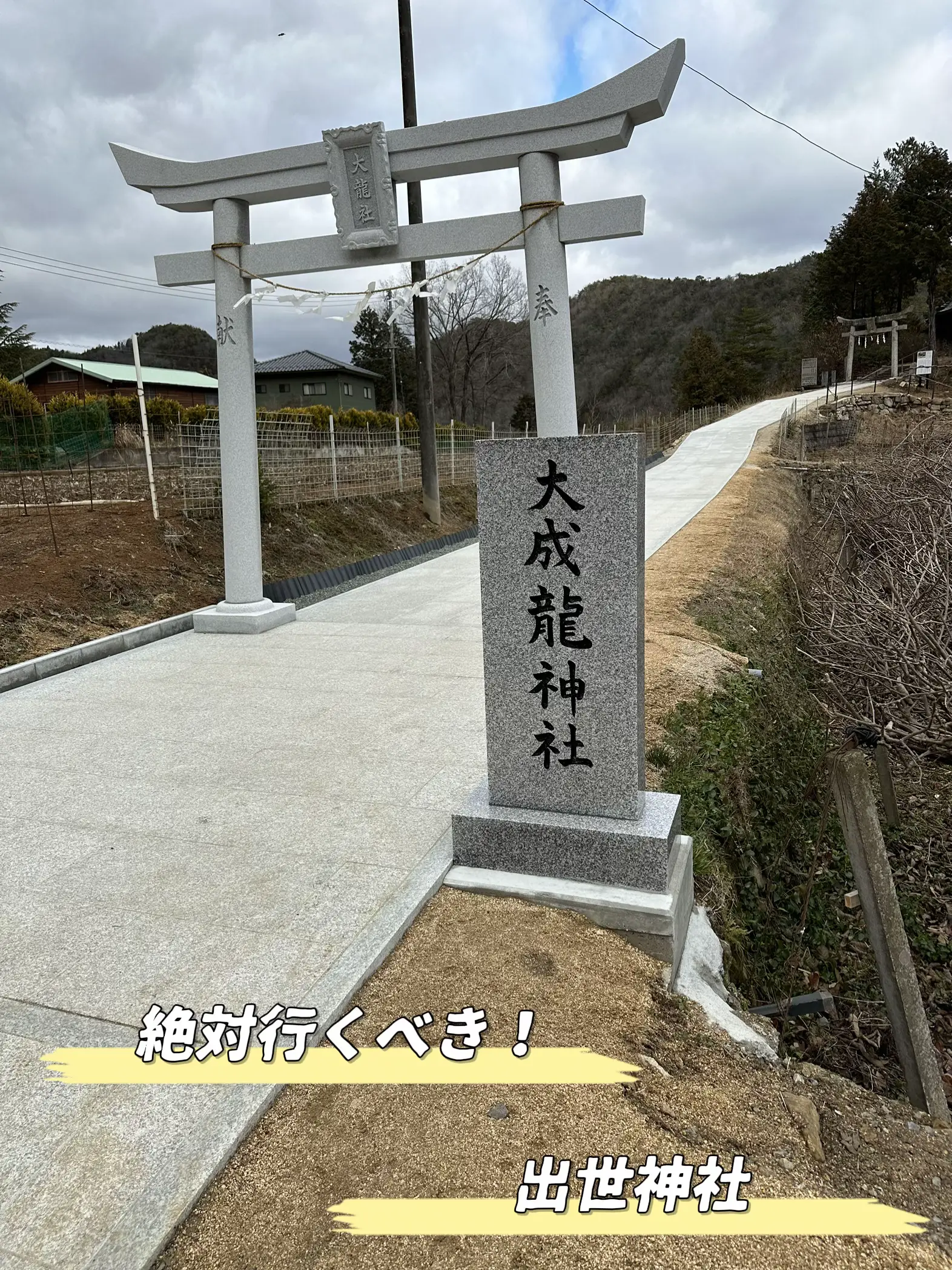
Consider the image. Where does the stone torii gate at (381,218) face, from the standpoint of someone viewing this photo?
facing the viewer and to the left of the viewer

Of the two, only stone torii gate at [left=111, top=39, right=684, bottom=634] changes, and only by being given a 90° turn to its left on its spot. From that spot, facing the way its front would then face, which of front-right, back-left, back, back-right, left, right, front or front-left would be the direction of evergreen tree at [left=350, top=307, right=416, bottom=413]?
back-left

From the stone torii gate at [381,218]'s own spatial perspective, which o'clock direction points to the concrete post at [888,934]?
The concrete post is roughly at 10 o'clock from the stone torii gate.

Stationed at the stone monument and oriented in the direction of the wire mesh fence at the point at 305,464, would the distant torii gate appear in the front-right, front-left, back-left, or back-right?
front-right

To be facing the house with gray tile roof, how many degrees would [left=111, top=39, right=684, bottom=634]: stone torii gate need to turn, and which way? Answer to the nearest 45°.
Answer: approximately 135° to its right

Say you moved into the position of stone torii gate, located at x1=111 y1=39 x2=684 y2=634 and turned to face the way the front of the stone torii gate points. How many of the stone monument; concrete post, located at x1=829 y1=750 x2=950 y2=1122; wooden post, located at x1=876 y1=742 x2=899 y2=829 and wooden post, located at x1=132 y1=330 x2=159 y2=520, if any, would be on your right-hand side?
1

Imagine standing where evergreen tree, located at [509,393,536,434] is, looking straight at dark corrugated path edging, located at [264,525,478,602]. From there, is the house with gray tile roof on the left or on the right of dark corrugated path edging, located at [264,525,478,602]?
right

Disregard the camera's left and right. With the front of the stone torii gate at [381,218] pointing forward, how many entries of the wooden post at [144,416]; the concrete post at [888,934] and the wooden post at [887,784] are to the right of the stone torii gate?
1

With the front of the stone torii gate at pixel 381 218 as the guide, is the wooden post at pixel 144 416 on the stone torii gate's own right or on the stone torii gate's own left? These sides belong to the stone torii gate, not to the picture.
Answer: on the stone torii gate's own right
